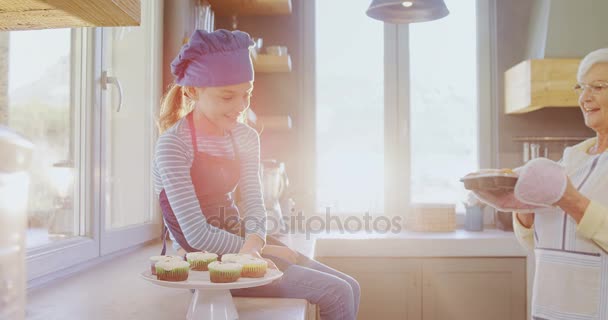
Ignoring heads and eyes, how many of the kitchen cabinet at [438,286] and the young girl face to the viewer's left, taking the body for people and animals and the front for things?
0

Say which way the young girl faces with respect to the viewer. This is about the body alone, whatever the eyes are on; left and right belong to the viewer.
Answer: facing the viewer and to the right of the viewer

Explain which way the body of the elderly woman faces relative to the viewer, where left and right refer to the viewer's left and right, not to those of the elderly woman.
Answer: facing the viewer and to the left of the viewer

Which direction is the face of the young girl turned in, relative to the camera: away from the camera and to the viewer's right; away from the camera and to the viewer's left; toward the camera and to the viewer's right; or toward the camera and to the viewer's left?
toward the camera and to the viewer's right

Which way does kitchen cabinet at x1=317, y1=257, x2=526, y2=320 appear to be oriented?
toward the camera

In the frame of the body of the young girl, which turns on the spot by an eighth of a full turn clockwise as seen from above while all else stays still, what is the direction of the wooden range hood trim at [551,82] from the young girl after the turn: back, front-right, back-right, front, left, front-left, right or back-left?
back-left

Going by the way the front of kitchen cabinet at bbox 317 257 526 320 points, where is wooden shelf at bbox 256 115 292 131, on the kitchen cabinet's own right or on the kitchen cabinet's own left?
on the kitchen cabinet's own right

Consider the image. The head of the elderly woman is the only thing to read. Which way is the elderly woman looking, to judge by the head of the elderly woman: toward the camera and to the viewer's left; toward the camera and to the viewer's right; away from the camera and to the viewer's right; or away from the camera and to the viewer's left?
toward the camera and to the viewer's left

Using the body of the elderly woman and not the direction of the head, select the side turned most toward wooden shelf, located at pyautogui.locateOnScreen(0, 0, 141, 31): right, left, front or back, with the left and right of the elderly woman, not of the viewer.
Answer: front

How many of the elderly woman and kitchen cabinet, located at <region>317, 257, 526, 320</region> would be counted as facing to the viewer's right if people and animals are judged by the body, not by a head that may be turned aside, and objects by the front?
0

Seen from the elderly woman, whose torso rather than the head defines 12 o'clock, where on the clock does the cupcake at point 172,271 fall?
The cupcake is roughly at 12 o'clock from the elderly woman.

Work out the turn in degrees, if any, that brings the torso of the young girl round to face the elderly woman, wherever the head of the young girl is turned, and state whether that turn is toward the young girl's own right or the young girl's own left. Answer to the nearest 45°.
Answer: approximately 45° to the young girl's own left

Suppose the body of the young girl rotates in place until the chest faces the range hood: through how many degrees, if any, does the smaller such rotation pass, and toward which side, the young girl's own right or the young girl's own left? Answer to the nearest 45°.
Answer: approximately 90° to the young girl's own left
